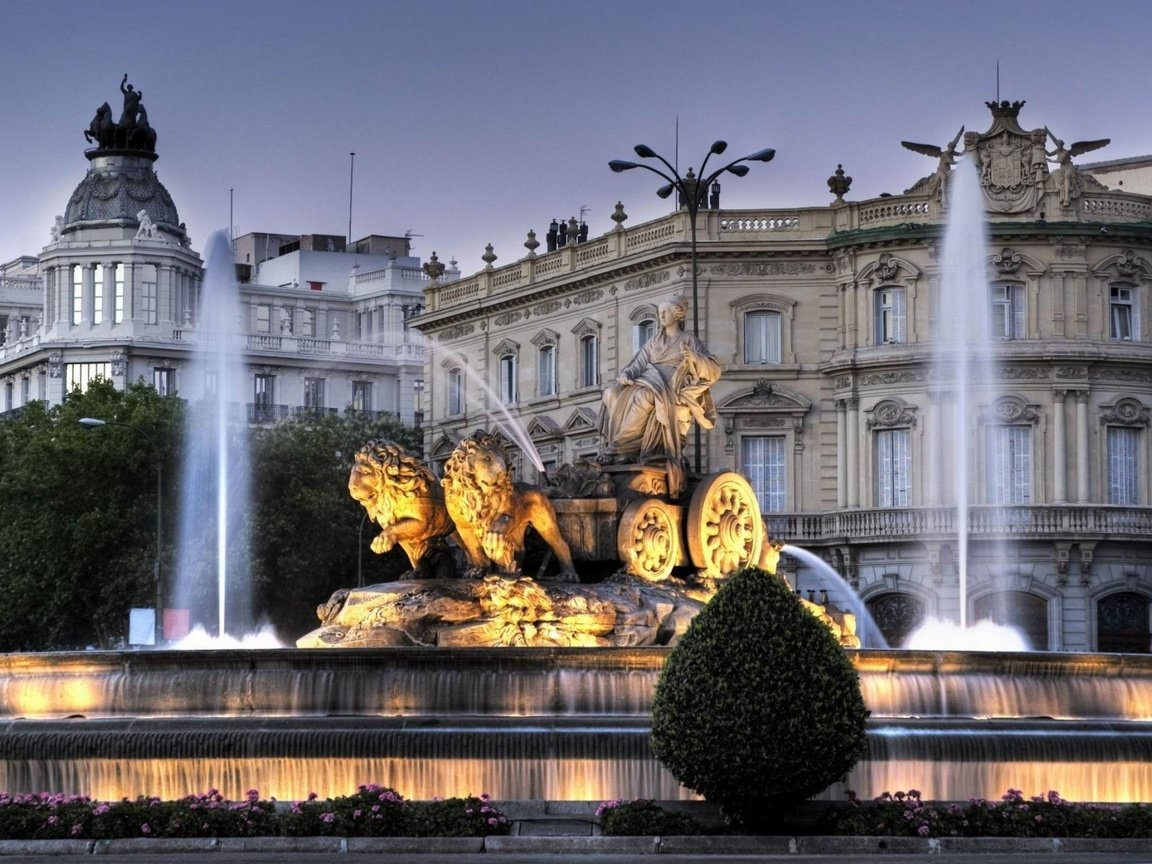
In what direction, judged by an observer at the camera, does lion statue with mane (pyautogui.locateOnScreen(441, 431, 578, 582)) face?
facing the viewer and to the left of the viewer

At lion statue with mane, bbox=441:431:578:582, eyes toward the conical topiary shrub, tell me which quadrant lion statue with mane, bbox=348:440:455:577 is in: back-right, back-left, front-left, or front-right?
back-right

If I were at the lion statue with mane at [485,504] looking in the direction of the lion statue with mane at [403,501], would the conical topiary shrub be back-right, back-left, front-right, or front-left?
back-left

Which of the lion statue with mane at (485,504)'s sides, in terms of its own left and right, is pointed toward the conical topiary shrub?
left

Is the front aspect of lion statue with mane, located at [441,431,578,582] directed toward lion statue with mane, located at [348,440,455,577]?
no
